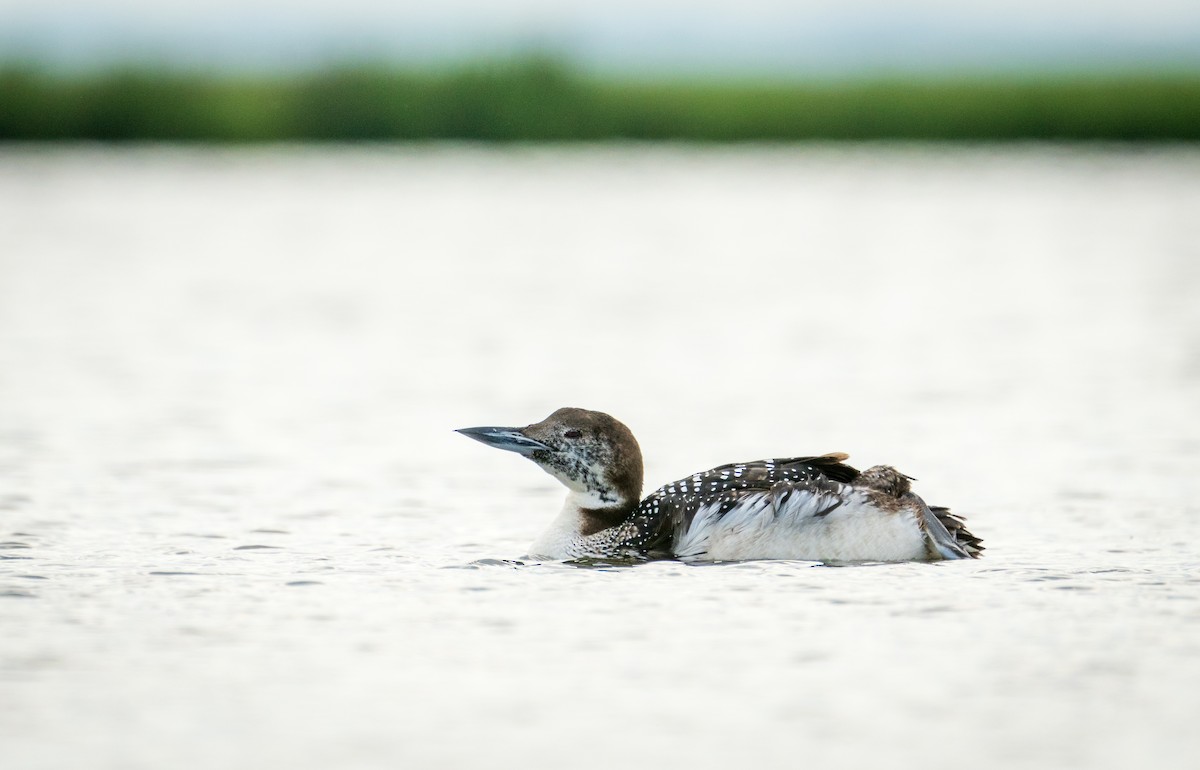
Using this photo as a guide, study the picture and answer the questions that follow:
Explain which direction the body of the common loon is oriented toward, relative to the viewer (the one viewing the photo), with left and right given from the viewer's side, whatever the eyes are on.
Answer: facing to the left of the viewer

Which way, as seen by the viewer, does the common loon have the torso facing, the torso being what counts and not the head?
to the viewer's left
